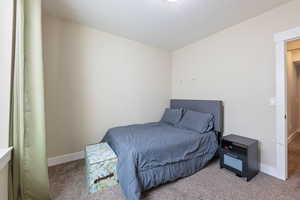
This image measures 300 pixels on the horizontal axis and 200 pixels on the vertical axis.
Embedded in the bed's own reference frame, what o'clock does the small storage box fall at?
The small storage box is roughly at 1 o'clock from the bed.

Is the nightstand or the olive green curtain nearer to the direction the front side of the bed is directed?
the olive green curtain

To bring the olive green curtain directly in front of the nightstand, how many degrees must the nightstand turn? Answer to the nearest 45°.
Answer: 0° — it already faces it

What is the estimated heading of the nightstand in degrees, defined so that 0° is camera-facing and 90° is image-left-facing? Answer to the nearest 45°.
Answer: approximately 45°

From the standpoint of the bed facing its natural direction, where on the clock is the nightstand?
The nightstand is roughly at 7 o'clock from the bed.

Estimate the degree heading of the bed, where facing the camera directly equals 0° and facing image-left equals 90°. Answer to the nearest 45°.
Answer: approximately 45°

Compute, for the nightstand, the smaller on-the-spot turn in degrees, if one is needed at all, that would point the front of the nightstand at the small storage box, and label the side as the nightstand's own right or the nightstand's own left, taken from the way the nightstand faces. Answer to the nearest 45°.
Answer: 0° — it already faces it
